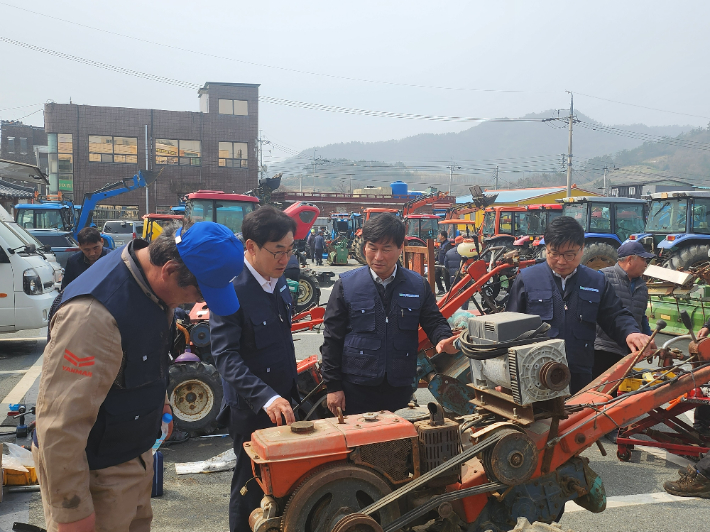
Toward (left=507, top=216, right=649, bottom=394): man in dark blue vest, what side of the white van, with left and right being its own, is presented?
front

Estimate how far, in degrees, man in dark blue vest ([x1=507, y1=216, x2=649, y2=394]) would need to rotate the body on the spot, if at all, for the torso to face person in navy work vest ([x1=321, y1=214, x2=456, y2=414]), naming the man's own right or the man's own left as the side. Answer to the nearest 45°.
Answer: approximately 45° to the man's own right

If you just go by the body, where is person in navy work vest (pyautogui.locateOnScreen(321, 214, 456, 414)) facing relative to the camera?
toward the camera

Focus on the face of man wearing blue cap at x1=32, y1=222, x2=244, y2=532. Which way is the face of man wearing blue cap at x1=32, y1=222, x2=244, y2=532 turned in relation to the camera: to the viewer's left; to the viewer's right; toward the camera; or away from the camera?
to the viewer's right

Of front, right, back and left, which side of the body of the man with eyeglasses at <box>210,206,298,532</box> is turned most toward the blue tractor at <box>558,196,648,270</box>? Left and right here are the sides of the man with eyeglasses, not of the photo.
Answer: left

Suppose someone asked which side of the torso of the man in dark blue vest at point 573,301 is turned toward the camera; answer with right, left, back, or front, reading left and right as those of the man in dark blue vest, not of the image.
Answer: front

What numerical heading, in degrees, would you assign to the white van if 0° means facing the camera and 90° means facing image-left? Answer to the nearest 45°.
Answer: approximately 315°

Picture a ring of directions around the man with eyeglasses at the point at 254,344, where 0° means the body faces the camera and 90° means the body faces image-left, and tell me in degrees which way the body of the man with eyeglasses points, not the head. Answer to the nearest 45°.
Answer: approximately 315°

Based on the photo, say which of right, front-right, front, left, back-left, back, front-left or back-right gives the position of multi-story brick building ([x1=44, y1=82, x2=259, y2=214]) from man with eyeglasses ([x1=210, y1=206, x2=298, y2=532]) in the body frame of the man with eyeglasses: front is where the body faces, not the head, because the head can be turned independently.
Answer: back-left

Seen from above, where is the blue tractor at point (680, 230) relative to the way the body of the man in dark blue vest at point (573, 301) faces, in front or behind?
behind

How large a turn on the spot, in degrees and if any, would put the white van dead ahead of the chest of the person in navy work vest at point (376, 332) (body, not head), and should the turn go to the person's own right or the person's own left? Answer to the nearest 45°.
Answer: approximately 135° to the person's own right
